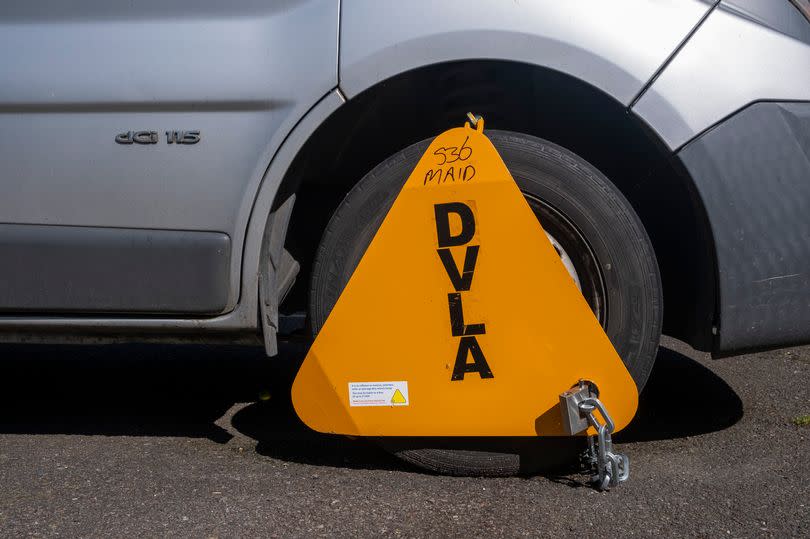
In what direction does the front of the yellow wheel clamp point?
toward the camera
